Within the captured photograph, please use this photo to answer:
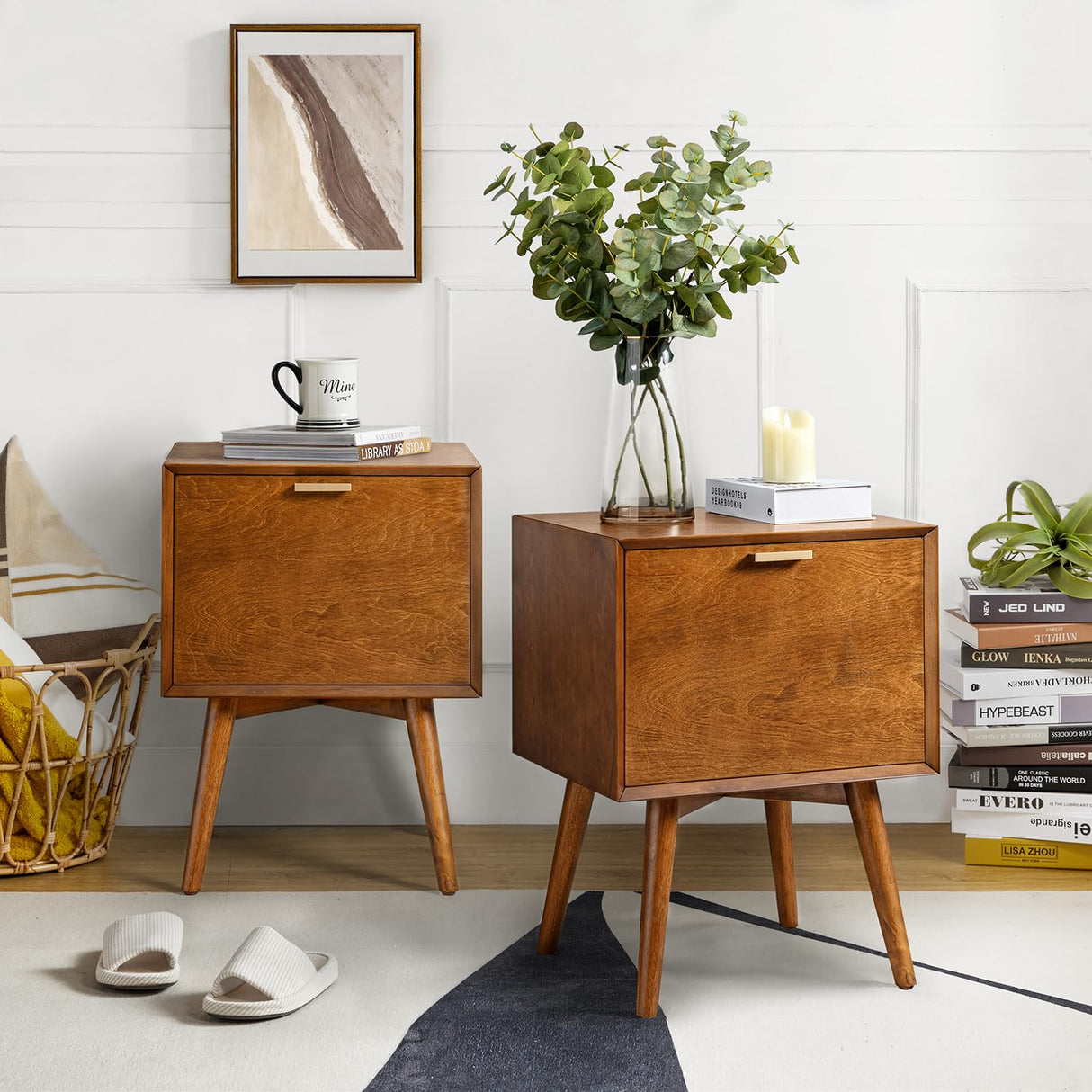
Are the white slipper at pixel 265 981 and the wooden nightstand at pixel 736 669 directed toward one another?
no

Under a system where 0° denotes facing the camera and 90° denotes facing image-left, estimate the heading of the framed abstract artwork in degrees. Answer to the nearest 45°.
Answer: approximately 0°

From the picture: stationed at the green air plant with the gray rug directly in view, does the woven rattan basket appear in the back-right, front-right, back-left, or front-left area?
front-right

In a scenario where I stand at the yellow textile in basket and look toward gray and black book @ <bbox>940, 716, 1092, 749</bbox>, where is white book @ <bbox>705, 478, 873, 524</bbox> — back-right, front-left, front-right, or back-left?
front-right

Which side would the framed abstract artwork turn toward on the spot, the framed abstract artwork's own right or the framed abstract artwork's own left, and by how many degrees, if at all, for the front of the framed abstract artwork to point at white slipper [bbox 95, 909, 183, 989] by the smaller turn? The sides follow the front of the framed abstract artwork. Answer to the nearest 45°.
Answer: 0° — it already faces it

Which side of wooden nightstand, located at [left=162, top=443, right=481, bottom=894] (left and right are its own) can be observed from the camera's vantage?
front

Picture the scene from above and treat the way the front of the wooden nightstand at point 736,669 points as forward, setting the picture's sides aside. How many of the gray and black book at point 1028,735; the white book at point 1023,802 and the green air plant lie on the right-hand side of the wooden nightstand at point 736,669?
0
